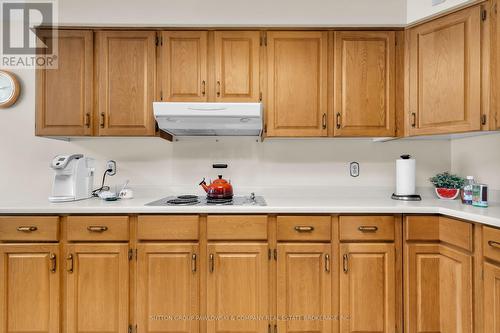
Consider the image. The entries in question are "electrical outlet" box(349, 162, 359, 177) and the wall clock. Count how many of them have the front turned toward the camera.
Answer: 2

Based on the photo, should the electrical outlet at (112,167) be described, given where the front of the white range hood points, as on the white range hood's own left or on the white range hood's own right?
on the white range hood's own right

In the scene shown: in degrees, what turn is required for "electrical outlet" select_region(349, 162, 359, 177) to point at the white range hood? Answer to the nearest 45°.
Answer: approximately 45° to its right

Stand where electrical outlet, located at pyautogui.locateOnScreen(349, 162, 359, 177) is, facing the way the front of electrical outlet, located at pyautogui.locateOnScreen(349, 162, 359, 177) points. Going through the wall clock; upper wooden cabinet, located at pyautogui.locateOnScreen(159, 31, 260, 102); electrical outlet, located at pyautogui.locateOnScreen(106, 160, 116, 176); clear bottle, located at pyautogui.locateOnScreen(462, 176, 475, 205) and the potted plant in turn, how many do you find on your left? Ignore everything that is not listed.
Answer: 2

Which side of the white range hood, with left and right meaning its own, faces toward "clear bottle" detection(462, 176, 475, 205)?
left

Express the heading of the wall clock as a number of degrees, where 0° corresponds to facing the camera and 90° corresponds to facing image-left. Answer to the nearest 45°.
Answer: approximately 0°

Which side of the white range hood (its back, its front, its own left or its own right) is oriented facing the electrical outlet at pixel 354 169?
left

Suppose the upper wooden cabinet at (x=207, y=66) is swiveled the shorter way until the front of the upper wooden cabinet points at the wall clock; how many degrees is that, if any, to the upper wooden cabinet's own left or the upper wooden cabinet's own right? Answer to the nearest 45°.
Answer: approximately 90° to the upper wooden cabinet's own right

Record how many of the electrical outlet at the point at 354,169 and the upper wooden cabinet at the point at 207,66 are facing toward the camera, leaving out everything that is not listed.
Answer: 2

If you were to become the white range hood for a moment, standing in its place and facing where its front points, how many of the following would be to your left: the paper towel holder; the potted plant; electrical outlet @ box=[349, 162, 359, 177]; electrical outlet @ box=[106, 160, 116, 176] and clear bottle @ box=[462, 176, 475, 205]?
4
